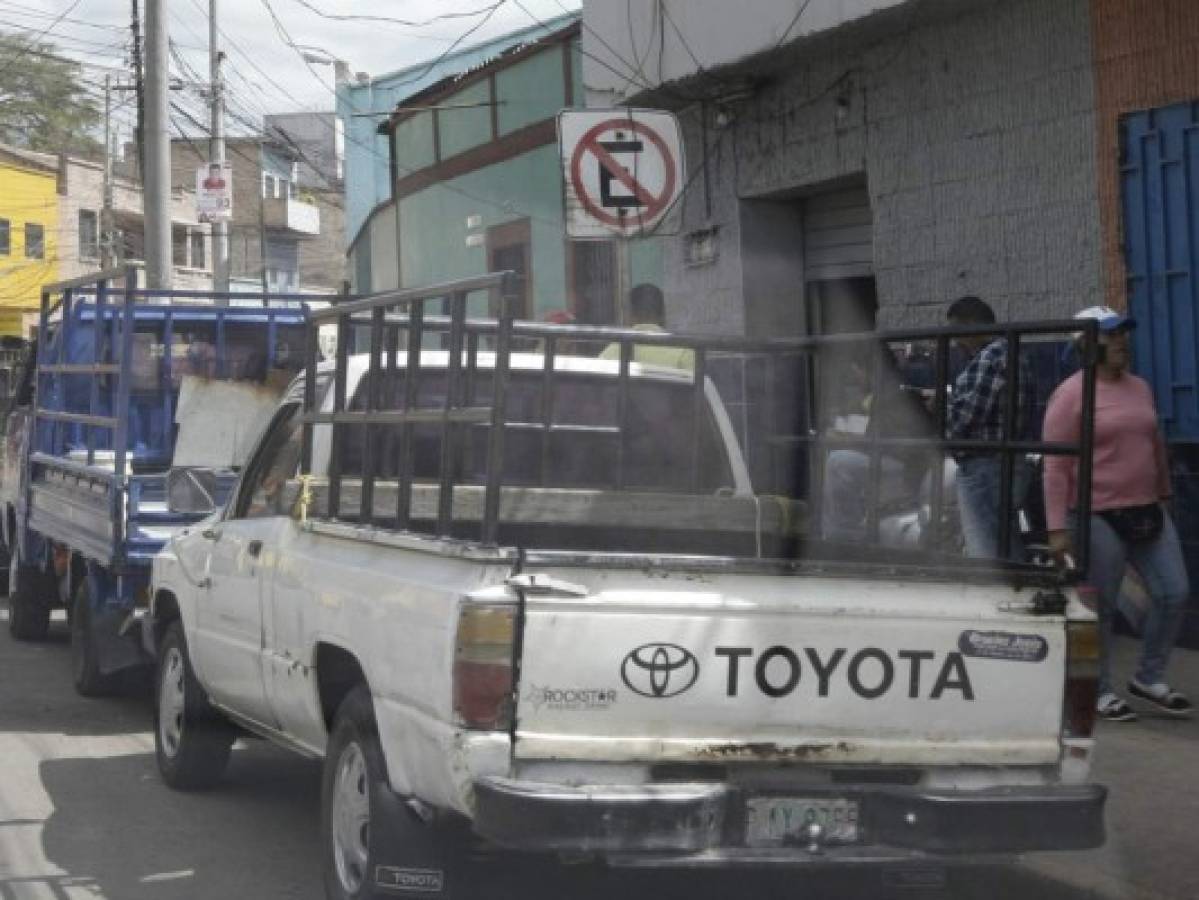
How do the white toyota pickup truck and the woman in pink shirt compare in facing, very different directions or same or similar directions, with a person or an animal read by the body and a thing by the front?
very different directions

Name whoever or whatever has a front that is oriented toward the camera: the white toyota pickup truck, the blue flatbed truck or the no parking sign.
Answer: the no parking sign

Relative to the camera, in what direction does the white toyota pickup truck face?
facing away from the viewer and to the left of the viewer

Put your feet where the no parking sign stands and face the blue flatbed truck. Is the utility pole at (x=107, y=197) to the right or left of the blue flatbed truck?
right

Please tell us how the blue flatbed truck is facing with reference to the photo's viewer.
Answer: facing away from the viewer and to the left of the viewer

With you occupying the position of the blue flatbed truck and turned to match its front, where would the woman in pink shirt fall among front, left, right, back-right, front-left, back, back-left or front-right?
back
